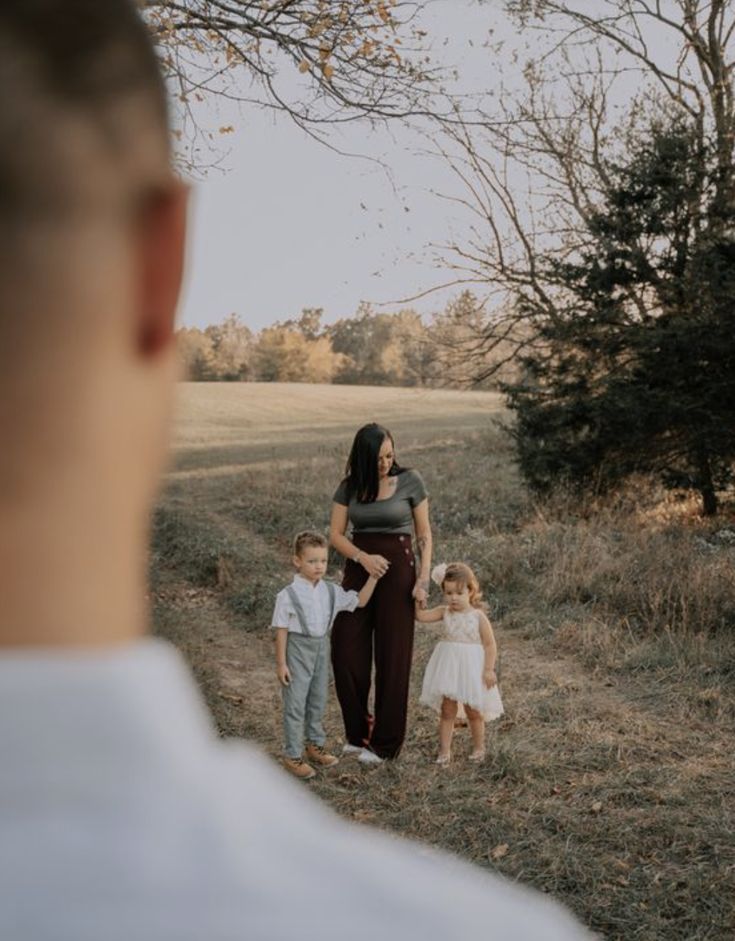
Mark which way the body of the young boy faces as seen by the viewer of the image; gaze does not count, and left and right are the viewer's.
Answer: facing the viewer and to the right of the viewer

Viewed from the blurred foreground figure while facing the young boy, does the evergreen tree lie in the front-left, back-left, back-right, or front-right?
front-right

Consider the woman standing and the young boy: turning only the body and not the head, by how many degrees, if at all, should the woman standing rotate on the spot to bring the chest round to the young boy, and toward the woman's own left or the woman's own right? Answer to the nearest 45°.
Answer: approximately 45° to the woman's own right

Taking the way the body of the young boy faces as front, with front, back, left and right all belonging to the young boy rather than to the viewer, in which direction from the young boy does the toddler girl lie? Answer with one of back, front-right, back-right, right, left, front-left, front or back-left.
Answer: front-left

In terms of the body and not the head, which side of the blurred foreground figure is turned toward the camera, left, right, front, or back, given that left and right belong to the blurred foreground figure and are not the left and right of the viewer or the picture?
back

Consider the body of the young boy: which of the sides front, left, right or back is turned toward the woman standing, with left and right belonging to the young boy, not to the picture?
left

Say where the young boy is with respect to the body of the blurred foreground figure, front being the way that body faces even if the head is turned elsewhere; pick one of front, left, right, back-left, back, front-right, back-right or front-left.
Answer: front

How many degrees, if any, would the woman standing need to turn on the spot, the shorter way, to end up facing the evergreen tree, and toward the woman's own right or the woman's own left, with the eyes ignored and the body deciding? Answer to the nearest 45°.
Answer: approximately 135° to the woman's own left

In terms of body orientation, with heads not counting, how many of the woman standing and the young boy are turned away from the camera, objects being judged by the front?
0

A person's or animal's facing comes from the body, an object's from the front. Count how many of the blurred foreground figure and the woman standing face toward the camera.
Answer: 1

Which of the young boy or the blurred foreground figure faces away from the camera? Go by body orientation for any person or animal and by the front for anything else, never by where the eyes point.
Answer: the blurred foreground figure

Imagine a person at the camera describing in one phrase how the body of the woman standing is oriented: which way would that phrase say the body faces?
toward the camera

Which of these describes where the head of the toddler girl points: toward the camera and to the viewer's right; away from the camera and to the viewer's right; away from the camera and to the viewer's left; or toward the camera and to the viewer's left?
toward the camera and to the viewer's left

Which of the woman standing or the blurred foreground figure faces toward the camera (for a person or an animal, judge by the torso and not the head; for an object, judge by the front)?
the woman standing

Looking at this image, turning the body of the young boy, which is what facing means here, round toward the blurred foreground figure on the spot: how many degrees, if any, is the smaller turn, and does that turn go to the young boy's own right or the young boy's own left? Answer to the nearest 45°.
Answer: approximately 45° to the young boy's own right

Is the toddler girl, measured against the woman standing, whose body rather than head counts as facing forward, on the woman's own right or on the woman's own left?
on the woman's own left
